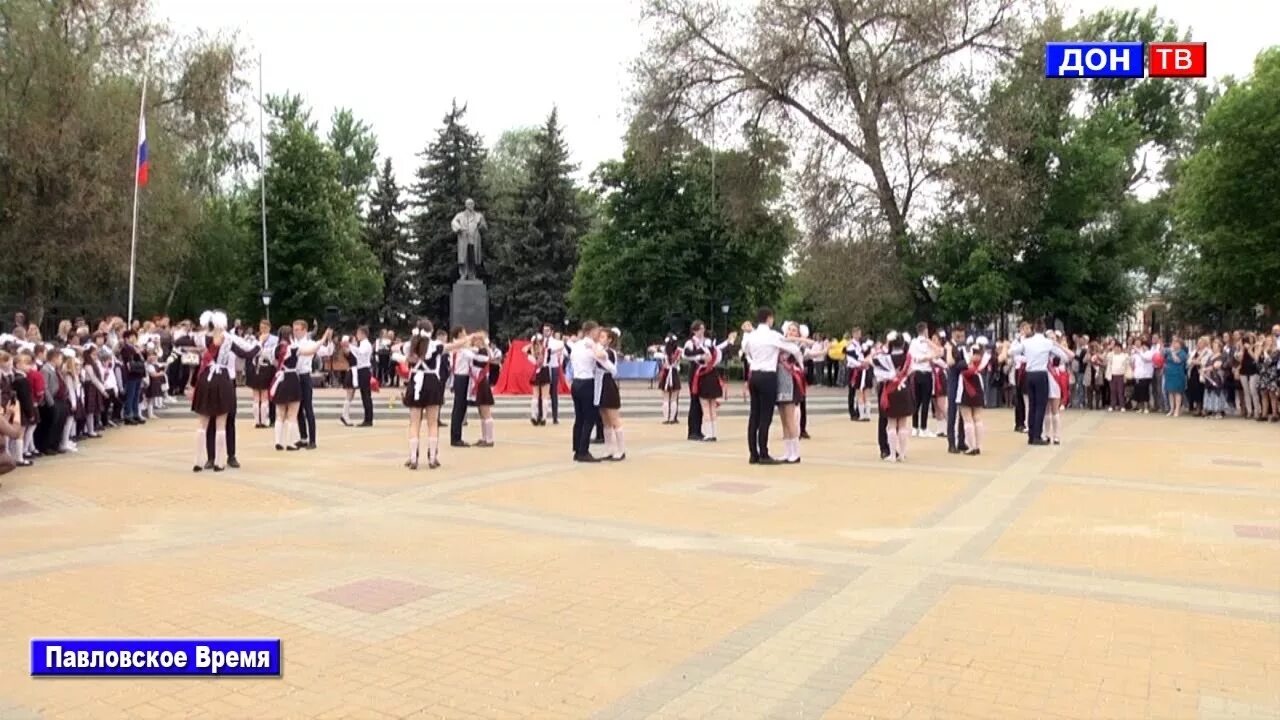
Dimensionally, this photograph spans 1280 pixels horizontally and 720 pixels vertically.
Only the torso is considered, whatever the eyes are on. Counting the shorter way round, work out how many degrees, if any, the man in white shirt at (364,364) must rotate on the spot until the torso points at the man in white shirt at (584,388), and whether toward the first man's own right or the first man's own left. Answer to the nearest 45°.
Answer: approximately 135° to the first man's own left

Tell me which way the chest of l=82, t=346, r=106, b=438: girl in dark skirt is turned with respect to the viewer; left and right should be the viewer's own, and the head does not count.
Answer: facing to the right of the viewer

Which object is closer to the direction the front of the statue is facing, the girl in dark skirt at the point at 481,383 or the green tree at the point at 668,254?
the girl in dark skirt

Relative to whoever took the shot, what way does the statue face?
facing the viewer

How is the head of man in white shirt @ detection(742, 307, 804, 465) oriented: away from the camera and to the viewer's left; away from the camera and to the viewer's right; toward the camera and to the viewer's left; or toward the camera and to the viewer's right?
away from the camera and to the viewer's right

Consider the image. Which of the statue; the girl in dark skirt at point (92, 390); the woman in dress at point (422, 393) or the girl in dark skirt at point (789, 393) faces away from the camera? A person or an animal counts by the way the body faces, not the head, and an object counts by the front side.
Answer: the woman in dress

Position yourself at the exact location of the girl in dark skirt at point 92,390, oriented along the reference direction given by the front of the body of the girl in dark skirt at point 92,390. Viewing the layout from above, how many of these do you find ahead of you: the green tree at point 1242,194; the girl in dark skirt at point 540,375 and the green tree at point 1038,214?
3

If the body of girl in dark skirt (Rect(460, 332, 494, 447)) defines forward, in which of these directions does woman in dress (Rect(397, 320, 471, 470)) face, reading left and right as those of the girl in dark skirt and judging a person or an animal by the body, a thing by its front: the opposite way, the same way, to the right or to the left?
to the right

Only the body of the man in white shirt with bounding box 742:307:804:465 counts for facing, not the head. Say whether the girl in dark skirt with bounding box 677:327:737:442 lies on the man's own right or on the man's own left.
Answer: on the man's own left

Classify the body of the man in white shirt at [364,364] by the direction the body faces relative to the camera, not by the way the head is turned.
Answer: to the viewer's left

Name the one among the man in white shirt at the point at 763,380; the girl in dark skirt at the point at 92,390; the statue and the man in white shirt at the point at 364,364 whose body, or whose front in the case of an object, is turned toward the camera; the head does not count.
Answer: the statue
